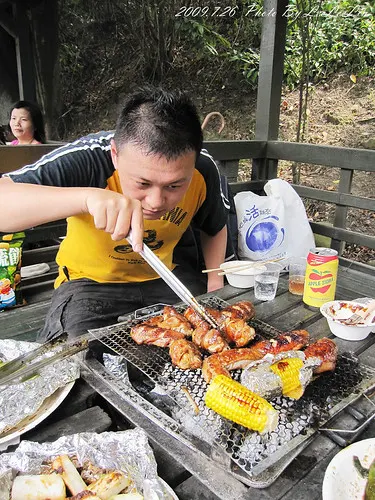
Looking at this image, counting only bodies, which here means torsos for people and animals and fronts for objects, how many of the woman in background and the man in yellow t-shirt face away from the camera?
0

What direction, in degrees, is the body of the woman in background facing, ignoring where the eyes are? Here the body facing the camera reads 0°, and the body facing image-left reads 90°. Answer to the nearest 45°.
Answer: approximately 45°

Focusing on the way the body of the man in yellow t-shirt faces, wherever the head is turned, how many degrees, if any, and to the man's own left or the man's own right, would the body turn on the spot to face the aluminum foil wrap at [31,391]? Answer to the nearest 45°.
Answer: approximately 45° to the man's own right

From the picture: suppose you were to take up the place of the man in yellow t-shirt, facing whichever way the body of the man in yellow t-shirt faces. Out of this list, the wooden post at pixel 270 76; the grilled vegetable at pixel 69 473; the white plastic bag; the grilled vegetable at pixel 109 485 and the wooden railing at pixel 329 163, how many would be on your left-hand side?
3

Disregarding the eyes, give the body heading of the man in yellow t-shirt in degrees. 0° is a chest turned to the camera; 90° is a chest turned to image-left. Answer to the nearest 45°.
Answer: approximately 315°

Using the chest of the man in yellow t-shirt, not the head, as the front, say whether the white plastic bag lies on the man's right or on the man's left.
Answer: on the man's left

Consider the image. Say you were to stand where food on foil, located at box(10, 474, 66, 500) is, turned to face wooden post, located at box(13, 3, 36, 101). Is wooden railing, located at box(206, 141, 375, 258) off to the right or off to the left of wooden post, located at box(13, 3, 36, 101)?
right

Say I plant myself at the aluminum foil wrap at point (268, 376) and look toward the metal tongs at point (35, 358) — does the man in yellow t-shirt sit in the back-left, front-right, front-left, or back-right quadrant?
front-right

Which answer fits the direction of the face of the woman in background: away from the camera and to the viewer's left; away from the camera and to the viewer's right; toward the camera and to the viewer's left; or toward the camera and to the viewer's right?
toward the camera and to the viewer's left

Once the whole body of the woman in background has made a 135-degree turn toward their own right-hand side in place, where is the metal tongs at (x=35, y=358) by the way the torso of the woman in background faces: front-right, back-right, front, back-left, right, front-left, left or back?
back

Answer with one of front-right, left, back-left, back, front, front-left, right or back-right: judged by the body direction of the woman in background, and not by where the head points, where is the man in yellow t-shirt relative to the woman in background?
front-left

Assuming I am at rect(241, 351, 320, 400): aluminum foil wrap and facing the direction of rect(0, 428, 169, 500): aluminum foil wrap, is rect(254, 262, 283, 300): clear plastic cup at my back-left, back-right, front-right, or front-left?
back-right
